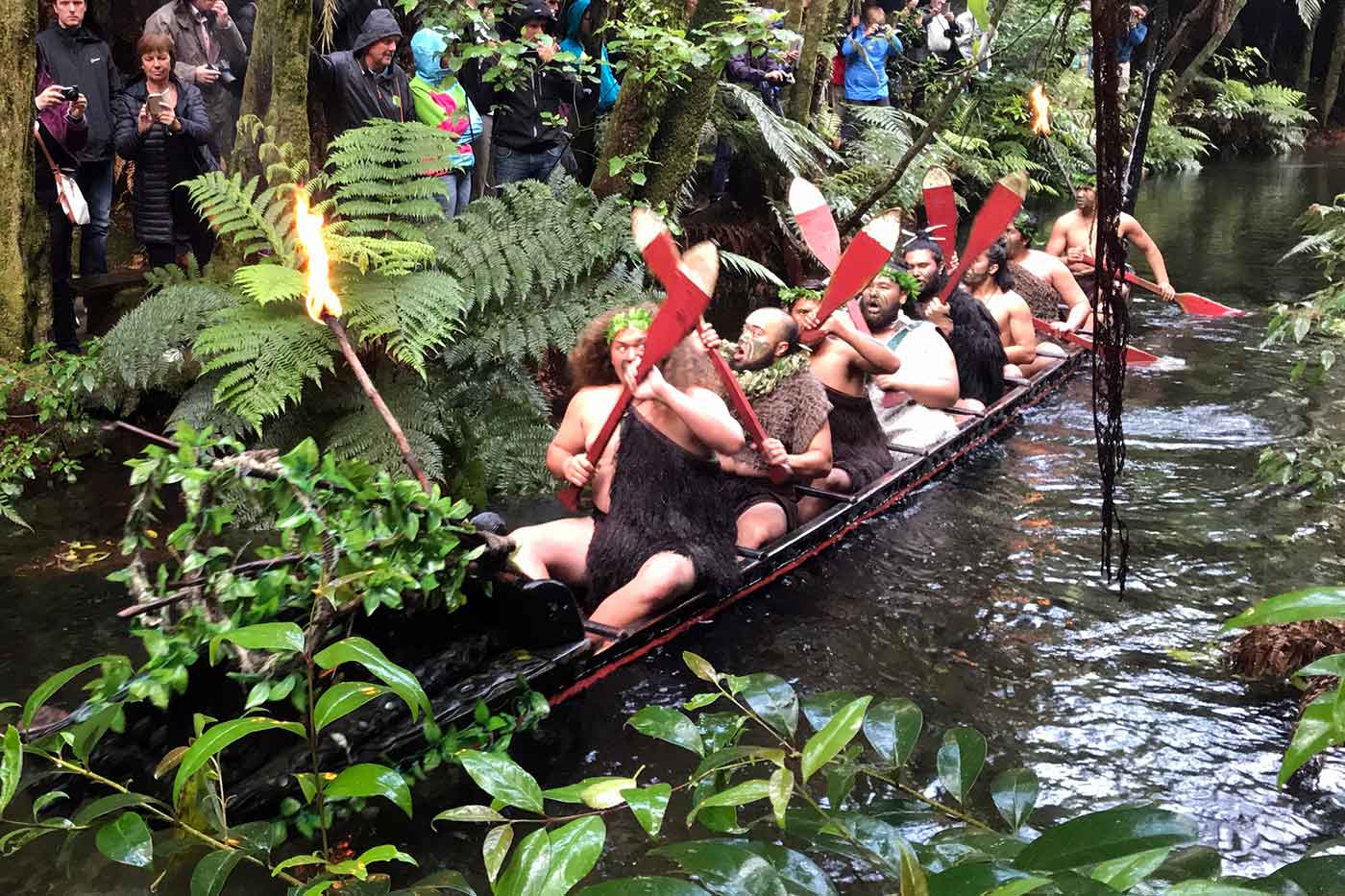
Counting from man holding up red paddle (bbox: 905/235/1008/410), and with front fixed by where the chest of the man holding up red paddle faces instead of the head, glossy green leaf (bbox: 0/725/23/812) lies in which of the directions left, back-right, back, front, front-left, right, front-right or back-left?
front-left

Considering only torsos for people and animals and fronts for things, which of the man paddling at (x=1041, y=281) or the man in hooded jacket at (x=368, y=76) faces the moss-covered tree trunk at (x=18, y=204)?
the man paddling

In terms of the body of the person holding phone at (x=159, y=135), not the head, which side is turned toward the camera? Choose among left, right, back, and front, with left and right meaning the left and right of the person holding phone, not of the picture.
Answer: front

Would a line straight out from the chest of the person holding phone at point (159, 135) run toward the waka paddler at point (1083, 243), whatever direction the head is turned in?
no

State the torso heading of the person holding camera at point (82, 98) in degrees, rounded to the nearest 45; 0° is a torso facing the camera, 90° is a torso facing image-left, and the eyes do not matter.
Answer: approximately 0°

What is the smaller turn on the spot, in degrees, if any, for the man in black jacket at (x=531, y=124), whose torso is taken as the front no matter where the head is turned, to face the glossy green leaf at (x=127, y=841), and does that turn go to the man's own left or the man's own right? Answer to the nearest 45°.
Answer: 0° — they already face it

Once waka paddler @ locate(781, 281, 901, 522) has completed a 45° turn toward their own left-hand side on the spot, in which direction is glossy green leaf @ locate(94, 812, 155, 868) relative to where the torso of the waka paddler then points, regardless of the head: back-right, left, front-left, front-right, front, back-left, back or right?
front

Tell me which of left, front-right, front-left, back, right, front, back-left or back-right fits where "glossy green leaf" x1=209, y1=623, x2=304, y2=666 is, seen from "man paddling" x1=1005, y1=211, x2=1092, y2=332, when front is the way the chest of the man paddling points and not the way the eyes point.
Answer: front-left

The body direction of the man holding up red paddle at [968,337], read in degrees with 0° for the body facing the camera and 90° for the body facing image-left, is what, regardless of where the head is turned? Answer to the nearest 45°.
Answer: approximately 45°

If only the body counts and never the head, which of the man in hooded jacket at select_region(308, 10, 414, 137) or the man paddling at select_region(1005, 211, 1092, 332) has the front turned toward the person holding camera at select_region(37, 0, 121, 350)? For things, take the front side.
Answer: the man paddling

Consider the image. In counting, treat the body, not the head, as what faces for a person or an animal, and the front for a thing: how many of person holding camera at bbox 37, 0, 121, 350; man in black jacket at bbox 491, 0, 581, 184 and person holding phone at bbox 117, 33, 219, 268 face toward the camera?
3

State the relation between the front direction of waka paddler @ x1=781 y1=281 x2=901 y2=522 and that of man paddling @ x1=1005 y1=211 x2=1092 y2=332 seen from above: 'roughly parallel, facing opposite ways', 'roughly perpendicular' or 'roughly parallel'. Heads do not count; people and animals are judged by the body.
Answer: roughly parallel

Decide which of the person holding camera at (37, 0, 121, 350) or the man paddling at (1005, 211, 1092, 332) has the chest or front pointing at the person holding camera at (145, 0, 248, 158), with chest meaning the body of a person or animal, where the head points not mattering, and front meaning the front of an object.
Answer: the man paddling

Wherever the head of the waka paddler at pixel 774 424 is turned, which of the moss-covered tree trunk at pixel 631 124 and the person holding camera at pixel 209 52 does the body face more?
the person holding camera

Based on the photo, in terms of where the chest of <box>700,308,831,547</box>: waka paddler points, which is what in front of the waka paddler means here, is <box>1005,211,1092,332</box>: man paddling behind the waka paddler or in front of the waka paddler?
behind

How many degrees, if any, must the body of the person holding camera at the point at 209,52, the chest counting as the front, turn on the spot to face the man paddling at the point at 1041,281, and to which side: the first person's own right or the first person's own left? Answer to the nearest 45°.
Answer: approximately 45° to the first person's own left

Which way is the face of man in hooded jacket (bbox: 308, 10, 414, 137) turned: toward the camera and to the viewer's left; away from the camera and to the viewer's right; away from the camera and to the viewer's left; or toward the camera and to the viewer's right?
toward the camera and to the viewer's right
